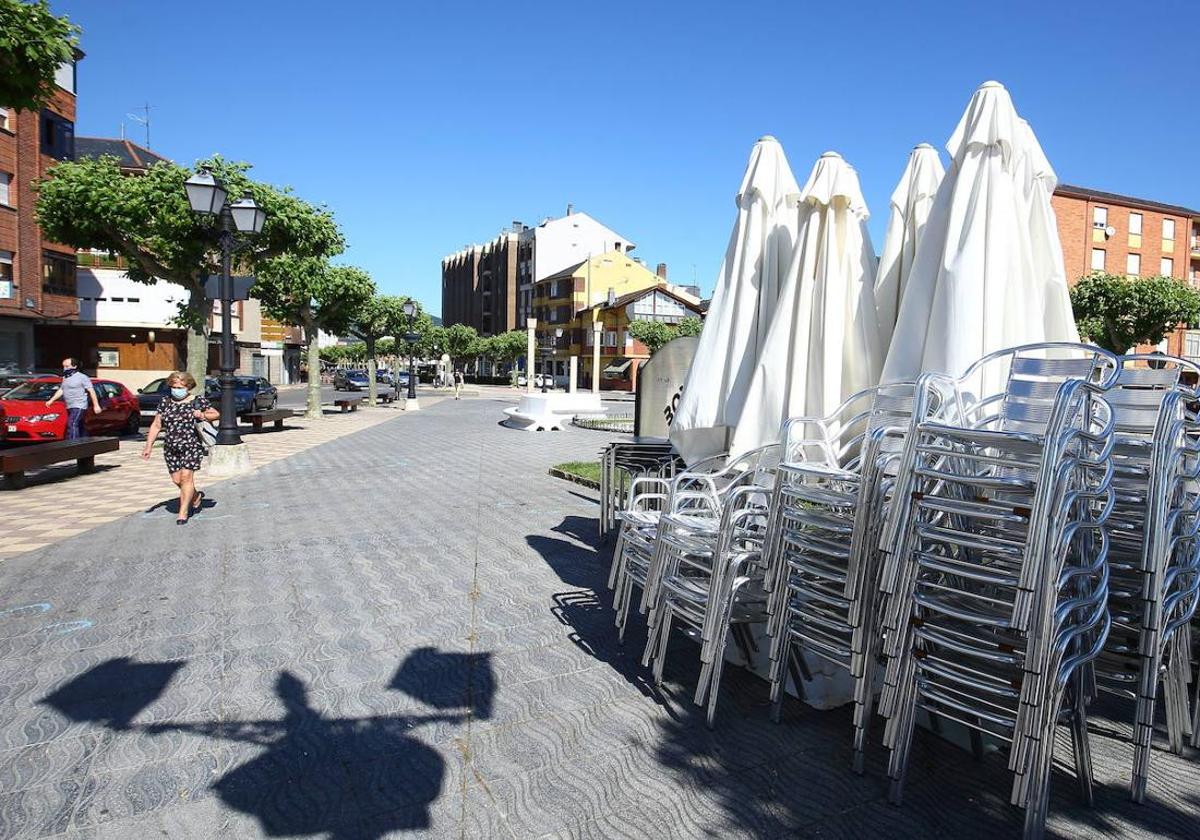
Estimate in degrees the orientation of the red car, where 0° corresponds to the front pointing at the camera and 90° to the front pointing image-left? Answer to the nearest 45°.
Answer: approximately 45°

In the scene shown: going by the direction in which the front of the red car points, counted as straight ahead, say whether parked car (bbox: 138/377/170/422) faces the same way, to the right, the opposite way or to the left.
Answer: the same way

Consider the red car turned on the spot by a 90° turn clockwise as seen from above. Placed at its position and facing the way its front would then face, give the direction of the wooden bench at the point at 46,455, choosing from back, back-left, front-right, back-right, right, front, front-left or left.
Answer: back-left

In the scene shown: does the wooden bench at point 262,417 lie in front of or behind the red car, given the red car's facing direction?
behind

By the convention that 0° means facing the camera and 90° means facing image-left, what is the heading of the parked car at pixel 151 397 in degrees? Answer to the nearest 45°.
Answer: approximately 45°

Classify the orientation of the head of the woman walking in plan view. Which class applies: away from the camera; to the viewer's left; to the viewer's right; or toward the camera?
toward the camera

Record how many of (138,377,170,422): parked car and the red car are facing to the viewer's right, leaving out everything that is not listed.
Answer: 0

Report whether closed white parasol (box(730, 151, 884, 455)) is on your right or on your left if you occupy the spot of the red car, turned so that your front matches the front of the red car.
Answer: on your left

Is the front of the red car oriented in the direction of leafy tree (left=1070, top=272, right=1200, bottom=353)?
no

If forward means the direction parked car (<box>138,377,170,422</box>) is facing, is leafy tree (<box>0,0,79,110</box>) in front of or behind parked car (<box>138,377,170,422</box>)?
in front
